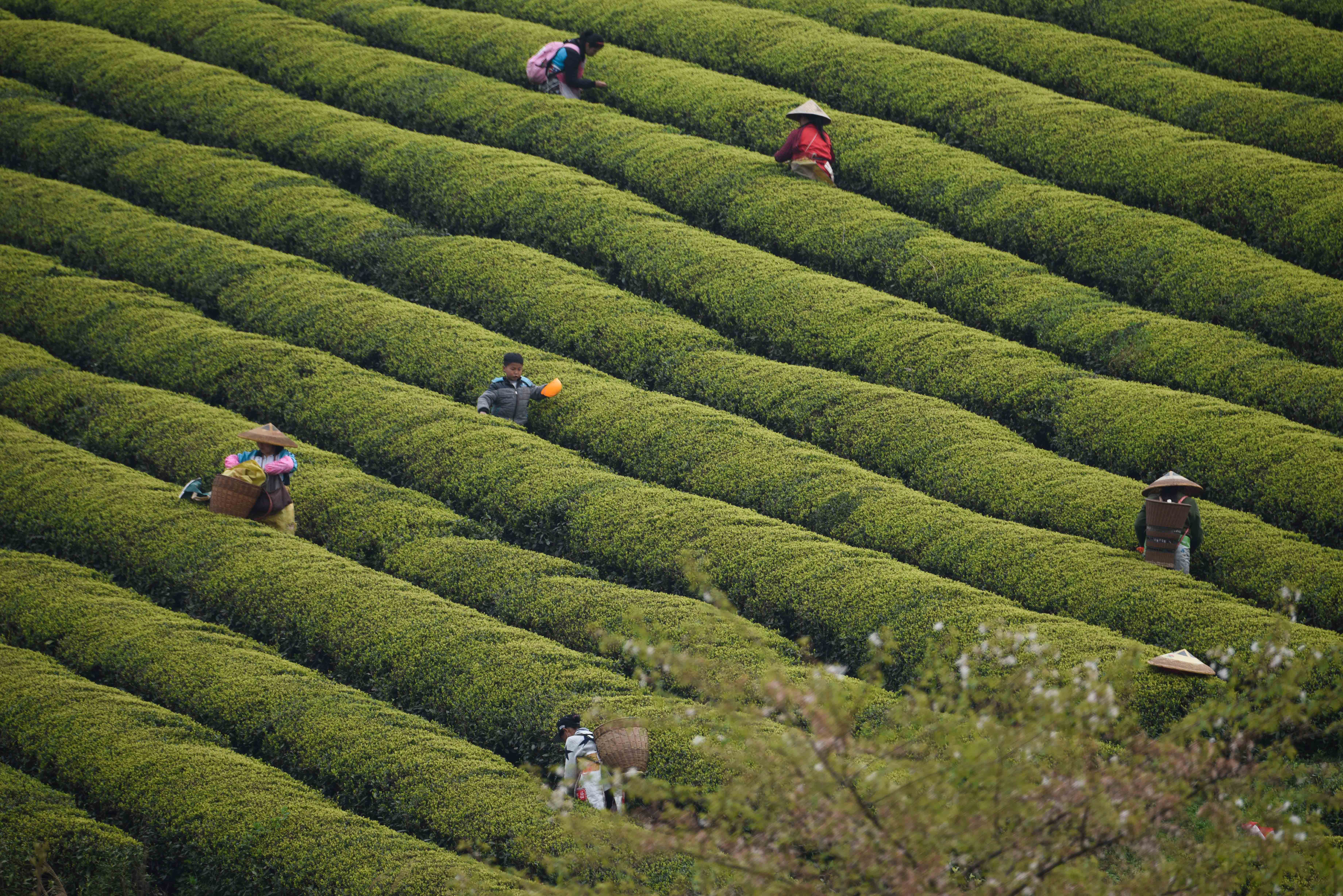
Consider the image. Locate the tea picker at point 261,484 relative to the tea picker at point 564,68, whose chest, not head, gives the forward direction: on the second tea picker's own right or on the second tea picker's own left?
on the second tea picker's own right

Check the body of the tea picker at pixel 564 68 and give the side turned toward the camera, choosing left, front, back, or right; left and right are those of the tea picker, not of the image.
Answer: right

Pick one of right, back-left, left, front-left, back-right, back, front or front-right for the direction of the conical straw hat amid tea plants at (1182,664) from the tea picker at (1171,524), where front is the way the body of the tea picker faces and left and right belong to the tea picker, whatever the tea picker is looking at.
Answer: back

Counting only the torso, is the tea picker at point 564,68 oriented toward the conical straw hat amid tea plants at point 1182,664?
no

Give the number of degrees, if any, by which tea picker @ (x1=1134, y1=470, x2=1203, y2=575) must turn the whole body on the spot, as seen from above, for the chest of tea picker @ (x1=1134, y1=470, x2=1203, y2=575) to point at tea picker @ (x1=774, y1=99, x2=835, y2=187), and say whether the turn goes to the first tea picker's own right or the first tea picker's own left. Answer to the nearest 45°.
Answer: approximately 45° to the first tea picker's own left

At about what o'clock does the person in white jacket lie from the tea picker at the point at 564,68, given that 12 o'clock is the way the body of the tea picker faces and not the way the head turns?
The person in white jacket is roughly at 3 o'clock from the tea picker.

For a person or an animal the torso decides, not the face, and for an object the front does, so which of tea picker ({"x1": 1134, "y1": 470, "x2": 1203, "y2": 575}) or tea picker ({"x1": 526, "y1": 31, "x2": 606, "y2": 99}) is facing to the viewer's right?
tea picker ({"x1": 526, "y1": 31, "x2": 606, "y2": 99})

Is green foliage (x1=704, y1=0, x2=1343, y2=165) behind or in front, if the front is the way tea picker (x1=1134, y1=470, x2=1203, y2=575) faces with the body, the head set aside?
in front

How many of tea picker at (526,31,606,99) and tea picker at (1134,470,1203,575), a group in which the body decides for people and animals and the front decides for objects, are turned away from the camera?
1

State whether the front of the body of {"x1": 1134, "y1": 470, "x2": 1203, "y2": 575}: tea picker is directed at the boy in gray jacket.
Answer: no

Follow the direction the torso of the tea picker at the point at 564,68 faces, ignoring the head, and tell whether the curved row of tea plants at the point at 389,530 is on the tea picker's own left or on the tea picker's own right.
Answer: on the tea picker's own right

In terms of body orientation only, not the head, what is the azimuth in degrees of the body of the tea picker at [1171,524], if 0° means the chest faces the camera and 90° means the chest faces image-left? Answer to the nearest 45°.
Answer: approximately 180°

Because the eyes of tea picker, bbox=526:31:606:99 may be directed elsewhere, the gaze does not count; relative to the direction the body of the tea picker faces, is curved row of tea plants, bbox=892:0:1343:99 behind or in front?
in front
